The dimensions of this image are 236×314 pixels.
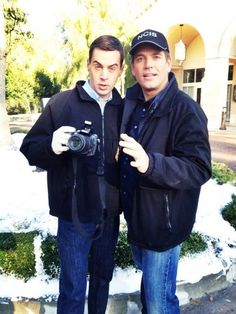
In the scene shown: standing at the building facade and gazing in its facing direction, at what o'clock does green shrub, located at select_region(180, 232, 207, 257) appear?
The green shrub is roughly at 12 o'clock from the building facade.

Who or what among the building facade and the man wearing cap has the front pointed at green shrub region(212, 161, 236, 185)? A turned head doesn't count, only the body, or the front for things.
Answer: the building facade

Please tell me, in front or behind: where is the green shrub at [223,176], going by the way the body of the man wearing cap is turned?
behind

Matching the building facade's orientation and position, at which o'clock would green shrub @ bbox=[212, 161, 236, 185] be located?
The green shrub is roughly at 12 o'clock from the building facade.

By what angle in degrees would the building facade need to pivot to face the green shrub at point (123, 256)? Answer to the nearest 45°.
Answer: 0° — it already faces it

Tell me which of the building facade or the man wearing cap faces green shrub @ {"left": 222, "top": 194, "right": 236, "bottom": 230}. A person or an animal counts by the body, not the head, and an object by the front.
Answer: the building facade

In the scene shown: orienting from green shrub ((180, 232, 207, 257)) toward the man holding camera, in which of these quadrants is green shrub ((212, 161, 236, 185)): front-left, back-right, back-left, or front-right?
back-right

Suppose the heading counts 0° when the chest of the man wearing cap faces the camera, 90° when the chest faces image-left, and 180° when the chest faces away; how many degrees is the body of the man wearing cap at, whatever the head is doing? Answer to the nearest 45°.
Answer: approximately 45°

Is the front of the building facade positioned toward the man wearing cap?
yes
